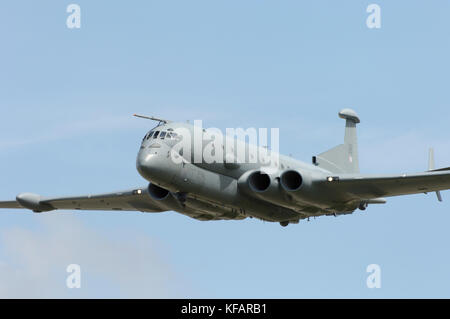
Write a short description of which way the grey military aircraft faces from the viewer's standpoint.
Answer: facing the viewer and to the left of the viewer
